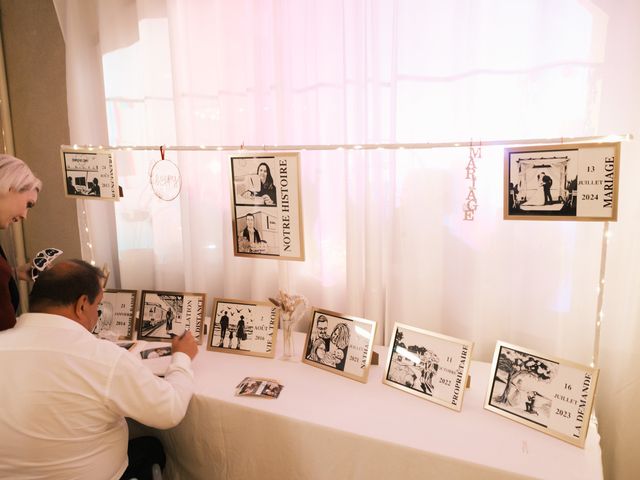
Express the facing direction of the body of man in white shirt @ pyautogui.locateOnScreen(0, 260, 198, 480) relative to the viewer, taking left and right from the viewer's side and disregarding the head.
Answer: facing away from the viewer and to the right of the viewer

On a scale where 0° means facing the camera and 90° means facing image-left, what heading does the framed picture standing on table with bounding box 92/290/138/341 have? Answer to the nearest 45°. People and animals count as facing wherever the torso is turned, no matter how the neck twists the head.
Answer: approximately 0°

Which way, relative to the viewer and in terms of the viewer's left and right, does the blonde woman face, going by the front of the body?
facing to the right of the viewer

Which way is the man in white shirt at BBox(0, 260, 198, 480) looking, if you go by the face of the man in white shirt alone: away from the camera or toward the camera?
away from the camera

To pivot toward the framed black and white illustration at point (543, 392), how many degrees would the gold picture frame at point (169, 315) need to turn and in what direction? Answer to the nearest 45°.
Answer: approximately 45° to its left

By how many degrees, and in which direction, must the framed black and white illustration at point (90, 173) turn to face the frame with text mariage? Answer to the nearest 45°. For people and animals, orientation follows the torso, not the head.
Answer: approximately 45° to its left
